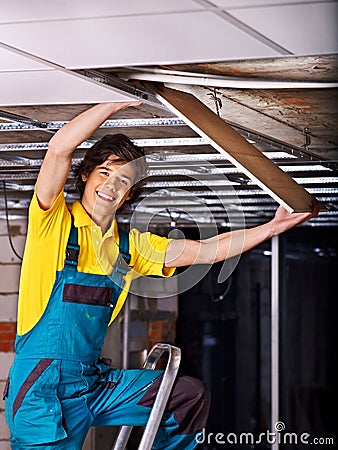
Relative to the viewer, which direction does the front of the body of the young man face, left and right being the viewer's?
facing the viewer and to the right of the viewer

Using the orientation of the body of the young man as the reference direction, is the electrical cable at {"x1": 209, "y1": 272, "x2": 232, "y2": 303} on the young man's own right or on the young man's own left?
on the young man's own left

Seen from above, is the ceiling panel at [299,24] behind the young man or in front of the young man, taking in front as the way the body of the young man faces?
in front

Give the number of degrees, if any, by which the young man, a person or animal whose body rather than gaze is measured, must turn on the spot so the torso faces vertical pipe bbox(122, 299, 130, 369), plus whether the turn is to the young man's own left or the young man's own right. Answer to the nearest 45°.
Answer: approximately 135° to the young man's own left
